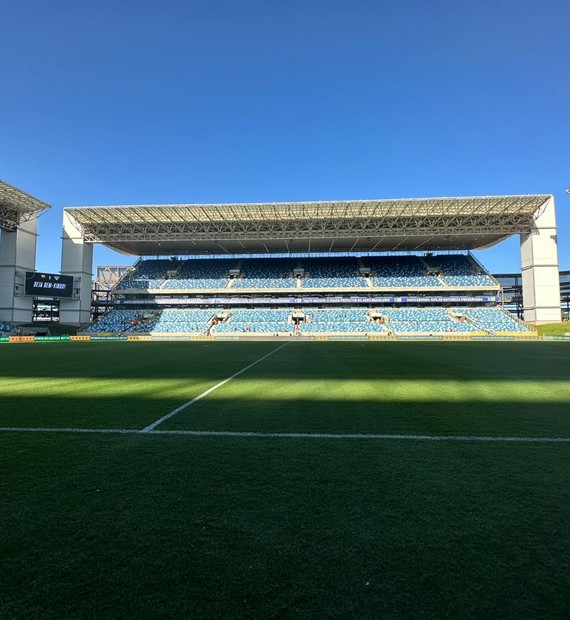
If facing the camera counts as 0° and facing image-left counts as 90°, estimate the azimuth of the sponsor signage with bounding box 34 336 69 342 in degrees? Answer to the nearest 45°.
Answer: approximately 0°
